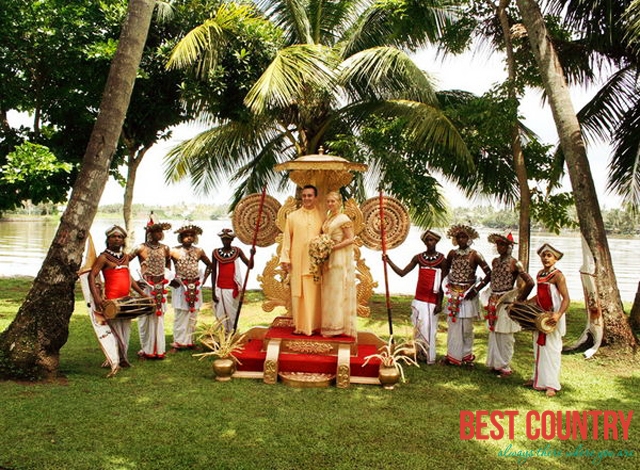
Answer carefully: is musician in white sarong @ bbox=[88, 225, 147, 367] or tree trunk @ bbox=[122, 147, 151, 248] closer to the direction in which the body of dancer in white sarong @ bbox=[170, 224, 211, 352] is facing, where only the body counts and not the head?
the musician in white sarong

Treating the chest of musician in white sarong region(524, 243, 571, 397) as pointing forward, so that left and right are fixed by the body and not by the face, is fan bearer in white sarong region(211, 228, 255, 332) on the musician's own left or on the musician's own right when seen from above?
on the musician's own right

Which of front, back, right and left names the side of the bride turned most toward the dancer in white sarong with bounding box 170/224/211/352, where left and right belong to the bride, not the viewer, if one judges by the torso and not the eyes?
right

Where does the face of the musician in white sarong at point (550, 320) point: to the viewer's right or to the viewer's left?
to the viewer's left

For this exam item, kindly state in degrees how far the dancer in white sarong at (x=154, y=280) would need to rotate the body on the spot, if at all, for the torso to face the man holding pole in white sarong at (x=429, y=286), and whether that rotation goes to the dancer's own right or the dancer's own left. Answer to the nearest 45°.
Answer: approximately 90° to the dancer's own left

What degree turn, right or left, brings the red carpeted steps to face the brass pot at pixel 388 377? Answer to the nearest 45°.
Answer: approximately 90° to its left

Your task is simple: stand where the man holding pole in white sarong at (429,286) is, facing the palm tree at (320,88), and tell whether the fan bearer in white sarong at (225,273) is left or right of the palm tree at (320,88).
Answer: left

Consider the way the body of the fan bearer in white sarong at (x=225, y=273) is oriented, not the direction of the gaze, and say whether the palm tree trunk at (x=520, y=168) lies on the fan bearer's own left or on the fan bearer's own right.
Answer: on the fan bearer's own left

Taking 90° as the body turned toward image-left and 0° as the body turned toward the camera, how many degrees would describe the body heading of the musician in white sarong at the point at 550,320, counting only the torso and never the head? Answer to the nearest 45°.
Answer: approximately 45°
